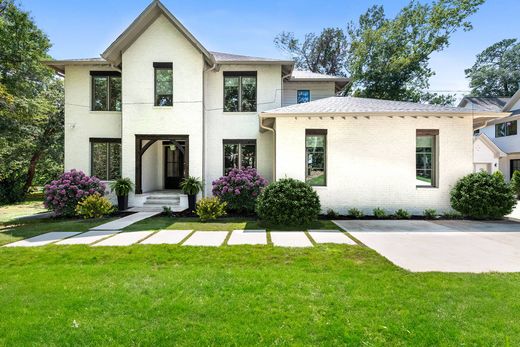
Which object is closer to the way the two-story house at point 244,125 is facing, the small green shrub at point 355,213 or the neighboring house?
the small green shrub

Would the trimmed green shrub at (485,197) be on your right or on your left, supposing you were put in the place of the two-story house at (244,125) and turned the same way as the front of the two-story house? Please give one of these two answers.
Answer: on your left

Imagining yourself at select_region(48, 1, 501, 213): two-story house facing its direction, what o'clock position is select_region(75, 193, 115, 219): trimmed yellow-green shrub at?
The trimmed yellow-green shrub is roughly at 2 o'clock from the two-story house.

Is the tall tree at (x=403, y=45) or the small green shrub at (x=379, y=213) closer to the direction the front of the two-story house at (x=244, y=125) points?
the small green shrub

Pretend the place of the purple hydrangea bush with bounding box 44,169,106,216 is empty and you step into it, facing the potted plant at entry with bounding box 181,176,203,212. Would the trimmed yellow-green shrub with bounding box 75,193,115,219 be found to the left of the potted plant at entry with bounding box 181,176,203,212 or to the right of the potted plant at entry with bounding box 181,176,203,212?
right

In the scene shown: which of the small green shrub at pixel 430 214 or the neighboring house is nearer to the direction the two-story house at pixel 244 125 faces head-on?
the small green shrub

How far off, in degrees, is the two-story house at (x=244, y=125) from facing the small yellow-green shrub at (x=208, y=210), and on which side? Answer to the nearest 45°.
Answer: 0° — it already faces it

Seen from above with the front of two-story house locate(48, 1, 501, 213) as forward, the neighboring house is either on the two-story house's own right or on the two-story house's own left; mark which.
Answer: on the two-story house's own left

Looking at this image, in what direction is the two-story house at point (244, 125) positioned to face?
toward the camera

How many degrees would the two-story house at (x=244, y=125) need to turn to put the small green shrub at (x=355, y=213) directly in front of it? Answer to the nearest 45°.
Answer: approximately 45° to its left

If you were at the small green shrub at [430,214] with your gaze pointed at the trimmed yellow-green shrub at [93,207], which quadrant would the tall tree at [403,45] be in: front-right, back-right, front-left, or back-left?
back-right

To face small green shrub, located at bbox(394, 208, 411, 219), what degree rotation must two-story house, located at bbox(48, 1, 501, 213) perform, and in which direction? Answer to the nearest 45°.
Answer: approximately 90° to its left

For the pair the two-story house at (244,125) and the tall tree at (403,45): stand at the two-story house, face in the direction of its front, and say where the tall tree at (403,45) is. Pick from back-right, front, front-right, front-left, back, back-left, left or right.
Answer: back-left
